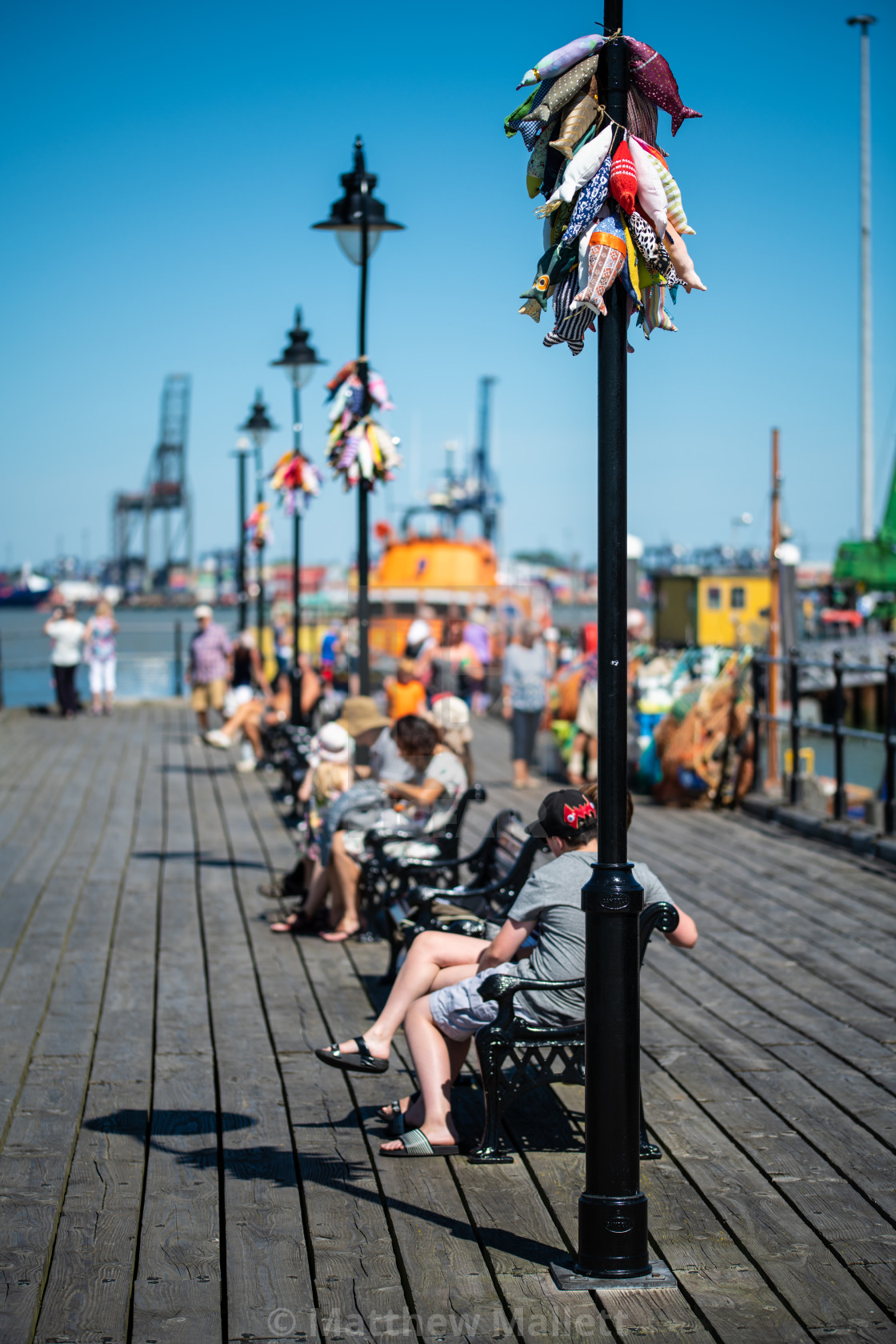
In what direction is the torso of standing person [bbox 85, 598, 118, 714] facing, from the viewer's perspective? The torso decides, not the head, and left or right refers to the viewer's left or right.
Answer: facing away from the viewer

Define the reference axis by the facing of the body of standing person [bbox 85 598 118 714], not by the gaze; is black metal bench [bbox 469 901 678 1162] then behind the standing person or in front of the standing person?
behind

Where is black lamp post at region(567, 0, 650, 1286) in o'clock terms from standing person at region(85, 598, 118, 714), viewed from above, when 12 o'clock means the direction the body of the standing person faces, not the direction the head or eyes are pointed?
The black lamp post is roughly at 6 o'clock from the standing person.

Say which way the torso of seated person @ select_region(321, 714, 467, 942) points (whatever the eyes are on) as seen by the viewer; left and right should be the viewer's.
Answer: facing to the left of the viewer

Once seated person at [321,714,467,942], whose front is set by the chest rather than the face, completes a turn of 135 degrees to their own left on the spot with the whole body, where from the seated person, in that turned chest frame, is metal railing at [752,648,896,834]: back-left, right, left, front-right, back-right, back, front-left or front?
left

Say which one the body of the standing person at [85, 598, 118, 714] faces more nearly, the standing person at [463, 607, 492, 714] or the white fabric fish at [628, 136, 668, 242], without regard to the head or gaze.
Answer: the standing person

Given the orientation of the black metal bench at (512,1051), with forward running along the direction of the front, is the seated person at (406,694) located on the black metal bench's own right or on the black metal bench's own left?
on the black metal bench's own right

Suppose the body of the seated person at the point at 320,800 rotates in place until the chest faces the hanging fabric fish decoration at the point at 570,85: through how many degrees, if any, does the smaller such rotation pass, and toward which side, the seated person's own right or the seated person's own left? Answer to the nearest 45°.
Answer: approximately 90° to the seated person's own left

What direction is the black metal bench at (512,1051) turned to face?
to the viewer's left

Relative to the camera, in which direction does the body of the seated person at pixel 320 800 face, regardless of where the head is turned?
to the viewer's left
